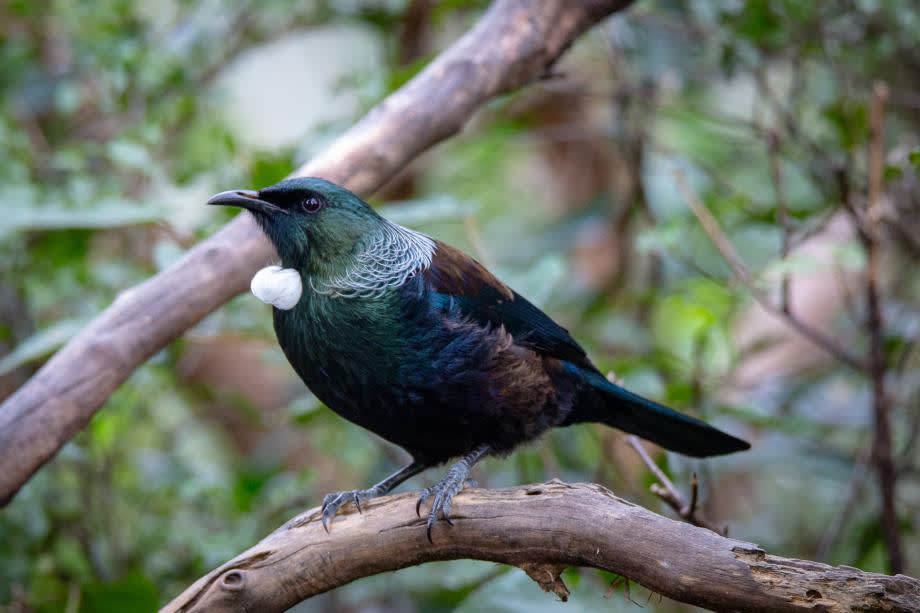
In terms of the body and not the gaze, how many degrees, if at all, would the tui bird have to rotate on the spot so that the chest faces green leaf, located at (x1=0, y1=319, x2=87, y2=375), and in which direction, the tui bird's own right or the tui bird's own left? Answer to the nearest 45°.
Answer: approximately 45° to the tui bird's own right

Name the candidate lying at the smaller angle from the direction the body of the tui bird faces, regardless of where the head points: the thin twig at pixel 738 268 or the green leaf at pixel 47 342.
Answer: the green leaf

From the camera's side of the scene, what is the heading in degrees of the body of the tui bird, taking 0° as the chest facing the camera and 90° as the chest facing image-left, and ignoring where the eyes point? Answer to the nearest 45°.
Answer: approximately 90°

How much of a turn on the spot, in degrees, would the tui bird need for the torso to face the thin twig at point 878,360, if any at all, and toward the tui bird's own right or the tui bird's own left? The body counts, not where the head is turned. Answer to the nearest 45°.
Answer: approximately 135° to the tui bird's own right
